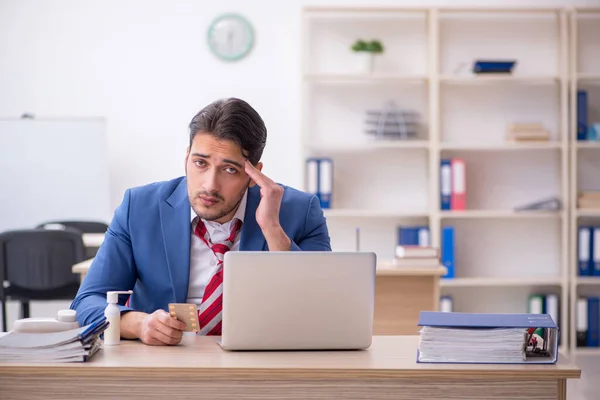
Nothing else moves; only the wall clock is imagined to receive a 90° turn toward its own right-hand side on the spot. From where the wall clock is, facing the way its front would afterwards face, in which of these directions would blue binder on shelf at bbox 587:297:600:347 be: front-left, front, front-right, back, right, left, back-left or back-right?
back

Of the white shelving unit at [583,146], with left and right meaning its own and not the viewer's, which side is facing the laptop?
front

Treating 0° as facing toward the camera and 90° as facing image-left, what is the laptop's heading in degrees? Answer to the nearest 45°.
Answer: approximately 180°

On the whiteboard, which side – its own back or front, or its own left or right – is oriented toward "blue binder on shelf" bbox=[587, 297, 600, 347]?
left

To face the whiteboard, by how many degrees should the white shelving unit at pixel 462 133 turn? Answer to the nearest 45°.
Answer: approximately 90° to its right

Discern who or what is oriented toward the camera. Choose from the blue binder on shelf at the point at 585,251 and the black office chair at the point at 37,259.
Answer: the blue binder on shelf

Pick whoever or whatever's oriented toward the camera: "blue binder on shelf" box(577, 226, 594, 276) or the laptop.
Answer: the blue binder on shelf

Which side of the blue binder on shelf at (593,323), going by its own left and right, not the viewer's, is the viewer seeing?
front

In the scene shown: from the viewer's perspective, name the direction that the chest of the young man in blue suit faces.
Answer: toward the camera
